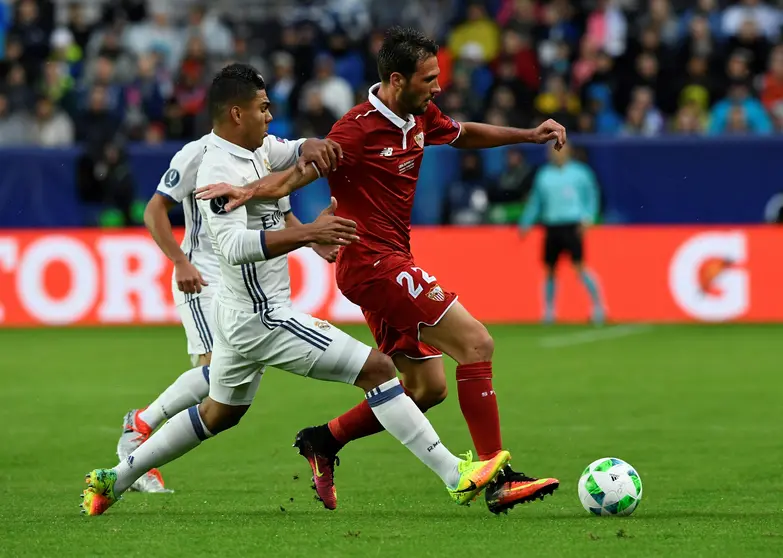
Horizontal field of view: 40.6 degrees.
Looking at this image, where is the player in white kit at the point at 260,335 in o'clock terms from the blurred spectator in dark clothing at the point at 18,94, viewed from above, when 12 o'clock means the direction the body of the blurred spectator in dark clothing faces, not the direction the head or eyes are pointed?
The player in white kit is roughly at 12 o'clock from the blurred spectator in dark clothing.

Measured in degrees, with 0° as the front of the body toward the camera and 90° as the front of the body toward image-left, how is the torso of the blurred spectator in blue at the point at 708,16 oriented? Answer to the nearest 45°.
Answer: approximately 0°

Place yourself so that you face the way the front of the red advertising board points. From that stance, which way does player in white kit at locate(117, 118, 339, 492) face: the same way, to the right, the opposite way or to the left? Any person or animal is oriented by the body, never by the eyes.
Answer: to the left

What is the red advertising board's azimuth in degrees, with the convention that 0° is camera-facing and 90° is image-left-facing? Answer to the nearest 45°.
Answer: approximately 0°

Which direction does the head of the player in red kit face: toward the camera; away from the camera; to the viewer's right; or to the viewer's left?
to the viewer's right

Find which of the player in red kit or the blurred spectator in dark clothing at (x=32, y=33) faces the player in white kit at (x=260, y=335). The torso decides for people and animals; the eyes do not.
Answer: the blurred spectator in dark clothing

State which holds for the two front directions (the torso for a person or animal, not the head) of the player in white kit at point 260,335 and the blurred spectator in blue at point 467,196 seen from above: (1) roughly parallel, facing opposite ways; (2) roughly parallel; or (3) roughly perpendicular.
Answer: roughly perpendicular

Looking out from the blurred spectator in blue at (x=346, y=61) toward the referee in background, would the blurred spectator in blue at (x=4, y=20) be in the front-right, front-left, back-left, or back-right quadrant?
back-right
